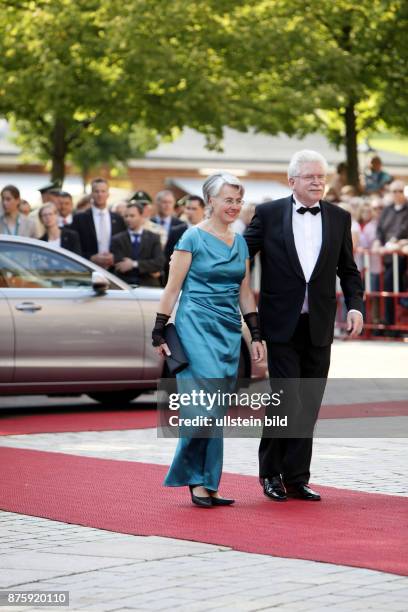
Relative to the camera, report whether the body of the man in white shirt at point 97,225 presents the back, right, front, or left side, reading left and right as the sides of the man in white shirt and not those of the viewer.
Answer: front

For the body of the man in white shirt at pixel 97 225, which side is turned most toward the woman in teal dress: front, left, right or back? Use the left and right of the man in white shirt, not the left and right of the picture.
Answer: front

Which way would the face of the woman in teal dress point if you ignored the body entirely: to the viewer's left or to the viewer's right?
to the viewer's right

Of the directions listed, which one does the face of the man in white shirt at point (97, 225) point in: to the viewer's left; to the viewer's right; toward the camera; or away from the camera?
toward the camera

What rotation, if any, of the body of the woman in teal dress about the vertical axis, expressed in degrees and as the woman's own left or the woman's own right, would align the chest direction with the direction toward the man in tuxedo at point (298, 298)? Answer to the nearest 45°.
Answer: approximately 45° to the woman's own left

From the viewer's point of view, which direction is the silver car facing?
to the viewer's right

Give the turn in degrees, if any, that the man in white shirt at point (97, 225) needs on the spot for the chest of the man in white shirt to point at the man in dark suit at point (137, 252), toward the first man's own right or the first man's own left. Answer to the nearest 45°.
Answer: approximately 45° to the first man's own left

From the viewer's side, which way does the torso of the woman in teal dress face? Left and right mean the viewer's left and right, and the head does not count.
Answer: facing the viewer and to the right of the viewer

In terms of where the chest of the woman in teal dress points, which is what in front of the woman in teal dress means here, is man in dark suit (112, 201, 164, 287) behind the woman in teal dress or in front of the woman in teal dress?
behind

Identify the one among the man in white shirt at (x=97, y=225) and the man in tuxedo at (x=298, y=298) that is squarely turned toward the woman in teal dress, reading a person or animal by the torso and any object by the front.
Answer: the man in white shirt

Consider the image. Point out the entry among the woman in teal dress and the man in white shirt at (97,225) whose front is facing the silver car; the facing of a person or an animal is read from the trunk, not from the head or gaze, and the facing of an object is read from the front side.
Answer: the man in white shirt

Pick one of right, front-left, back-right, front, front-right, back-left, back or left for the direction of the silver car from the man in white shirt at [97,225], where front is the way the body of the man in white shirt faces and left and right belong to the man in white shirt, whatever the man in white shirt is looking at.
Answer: front
